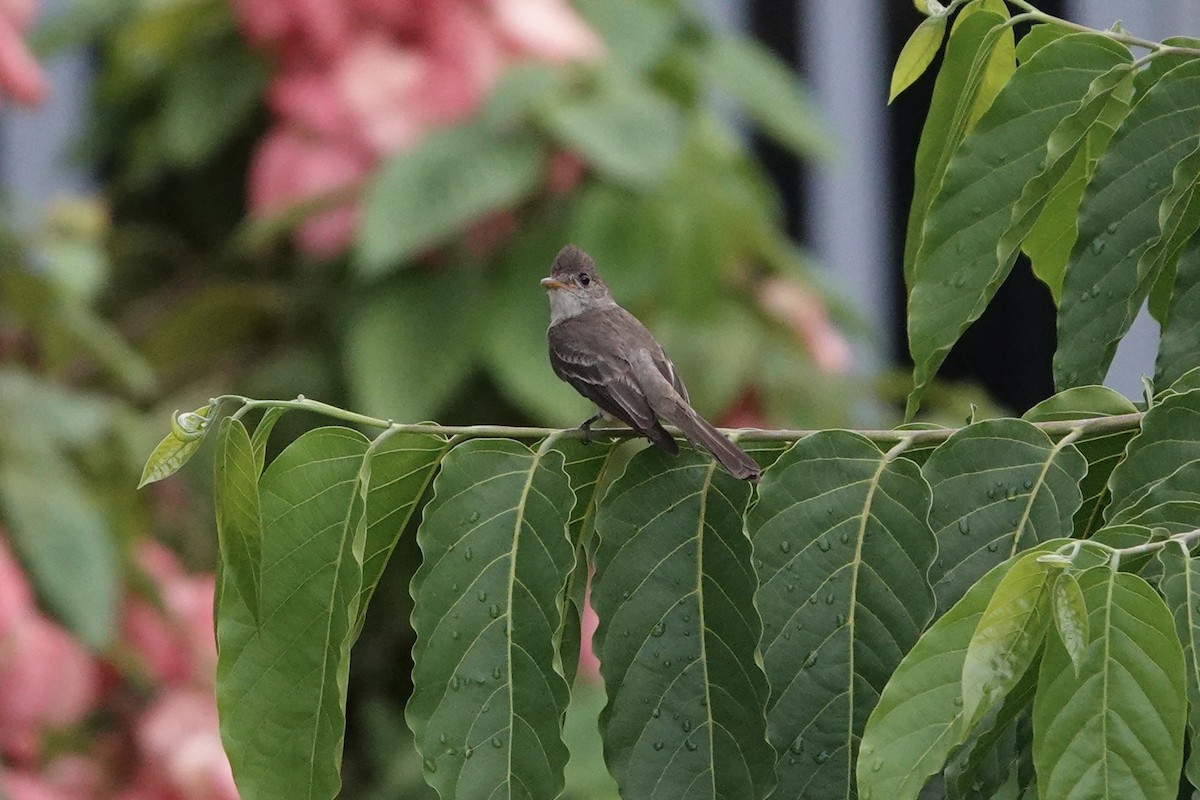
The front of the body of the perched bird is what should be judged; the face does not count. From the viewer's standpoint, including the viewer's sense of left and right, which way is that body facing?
facing away from the viewer and to the left of the viewer

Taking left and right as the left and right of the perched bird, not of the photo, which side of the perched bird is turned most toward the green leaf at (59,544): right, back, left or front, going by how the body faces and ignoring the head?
front

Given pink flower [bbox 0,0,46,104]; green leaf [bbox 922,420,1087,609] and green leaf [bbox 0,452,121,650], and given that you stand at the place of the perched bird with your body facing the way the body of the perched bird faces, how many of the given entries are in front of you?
2

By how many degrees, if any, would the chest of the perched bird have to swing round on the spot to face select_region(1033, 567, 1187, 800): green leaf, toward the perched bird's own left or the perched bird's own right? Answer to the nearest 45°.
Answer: approximately 135° to the perched bird's own right

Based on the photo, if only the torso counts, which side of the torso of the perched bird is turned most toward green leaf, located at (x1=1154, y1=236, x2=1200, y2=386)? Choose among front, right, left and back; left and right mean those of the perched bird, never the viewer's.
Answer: back

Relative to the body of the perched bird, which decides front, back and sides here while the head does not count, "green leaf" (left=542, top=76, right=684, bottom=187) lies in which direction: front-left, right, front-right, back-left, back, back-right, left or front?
front-right

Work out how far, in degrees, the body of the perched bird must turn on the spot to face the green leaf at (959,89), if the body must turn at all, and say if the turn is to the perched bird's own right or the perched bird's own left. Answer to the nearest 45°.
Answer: approximately 180°

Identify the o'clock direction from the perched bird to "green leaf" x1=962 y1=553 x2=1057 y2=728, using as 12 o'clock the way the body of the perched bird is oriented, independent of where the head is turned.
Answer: The green leaf is roughly at 7 o'clock from the perched bird.

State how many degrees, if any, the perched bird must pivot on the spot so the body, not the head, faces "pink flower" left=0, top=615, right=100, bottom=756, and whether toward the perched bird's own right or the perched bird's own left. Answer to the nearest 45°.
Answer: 0° — it already faces it

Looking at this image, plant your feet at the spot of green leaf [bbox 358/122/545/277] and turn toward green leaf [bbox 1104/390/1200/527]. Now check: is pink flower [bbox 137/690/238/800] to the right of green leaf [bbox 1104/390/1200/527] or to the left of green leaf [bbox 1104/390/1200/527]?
right

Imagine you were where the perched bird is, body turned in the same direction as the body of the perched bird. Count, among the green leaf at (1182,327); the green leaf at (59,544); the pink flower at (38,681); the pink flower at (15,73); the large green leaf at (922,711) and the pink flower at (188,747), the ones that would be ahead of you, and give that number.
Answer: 4
